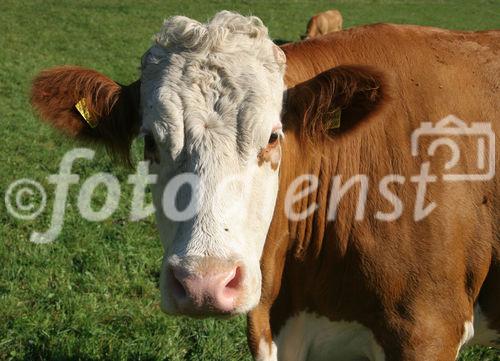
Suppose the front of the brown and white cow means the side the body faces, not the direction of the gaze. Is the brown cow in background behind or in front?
behind

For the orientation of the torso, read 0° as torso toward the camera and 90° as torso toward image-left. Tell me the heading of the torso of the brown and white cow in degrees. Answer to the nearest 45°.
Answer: approximately 45°
